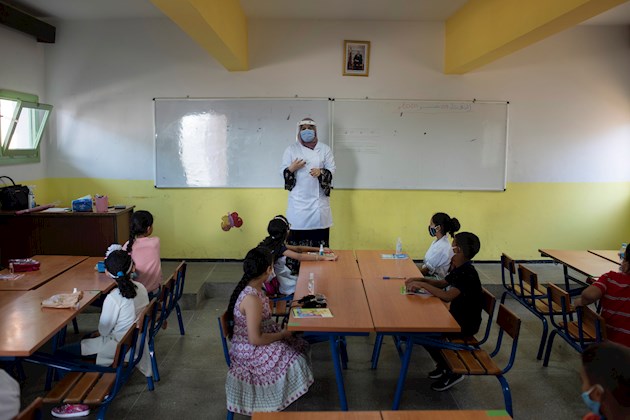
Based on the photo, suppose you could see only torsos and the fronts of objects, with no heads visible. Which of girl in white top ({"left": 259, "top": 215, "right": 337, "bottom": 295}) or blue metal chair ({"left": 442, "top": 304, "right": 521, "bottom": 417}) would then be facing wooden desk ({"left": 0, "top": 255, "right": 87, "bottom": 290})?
the blue metal chair

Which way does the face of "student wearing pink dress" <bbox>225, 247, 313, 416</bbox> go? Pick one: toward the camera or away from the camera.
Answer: away from the camera

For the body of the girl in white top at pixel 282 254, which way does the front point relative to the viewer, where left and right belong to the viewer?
facing to the right of the viewer

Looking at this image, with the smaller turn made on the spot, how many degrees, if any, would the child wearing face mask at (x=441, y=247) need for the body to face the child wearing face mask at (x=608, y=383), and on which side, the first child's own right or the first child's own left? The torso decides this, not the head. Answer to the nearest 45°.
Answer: approximately 90° to the first child's own left

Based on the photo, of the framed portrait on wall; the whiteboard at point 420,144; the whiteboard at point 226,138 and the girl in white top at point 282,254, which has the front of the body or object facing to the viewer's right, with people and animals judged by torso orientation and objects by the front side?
the girl in white top

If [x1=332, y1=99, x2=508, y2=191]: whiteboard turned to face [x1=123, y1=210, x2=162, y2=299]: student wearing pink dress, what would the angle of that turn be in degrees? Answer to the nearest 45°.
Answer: approximately 45° to its right

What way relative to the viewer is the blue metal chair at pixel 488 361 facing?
to the viewer's left

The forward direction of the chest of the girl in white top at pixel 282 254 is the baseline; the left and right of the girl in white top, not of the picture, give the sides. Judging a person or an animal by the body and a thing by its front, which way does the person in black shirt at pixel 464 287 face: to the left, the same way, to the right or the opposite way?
the opposite way

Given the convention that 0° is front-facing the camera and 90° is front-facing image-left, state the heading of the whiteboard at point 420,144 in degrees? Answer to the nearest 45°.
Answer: approximately 0°
